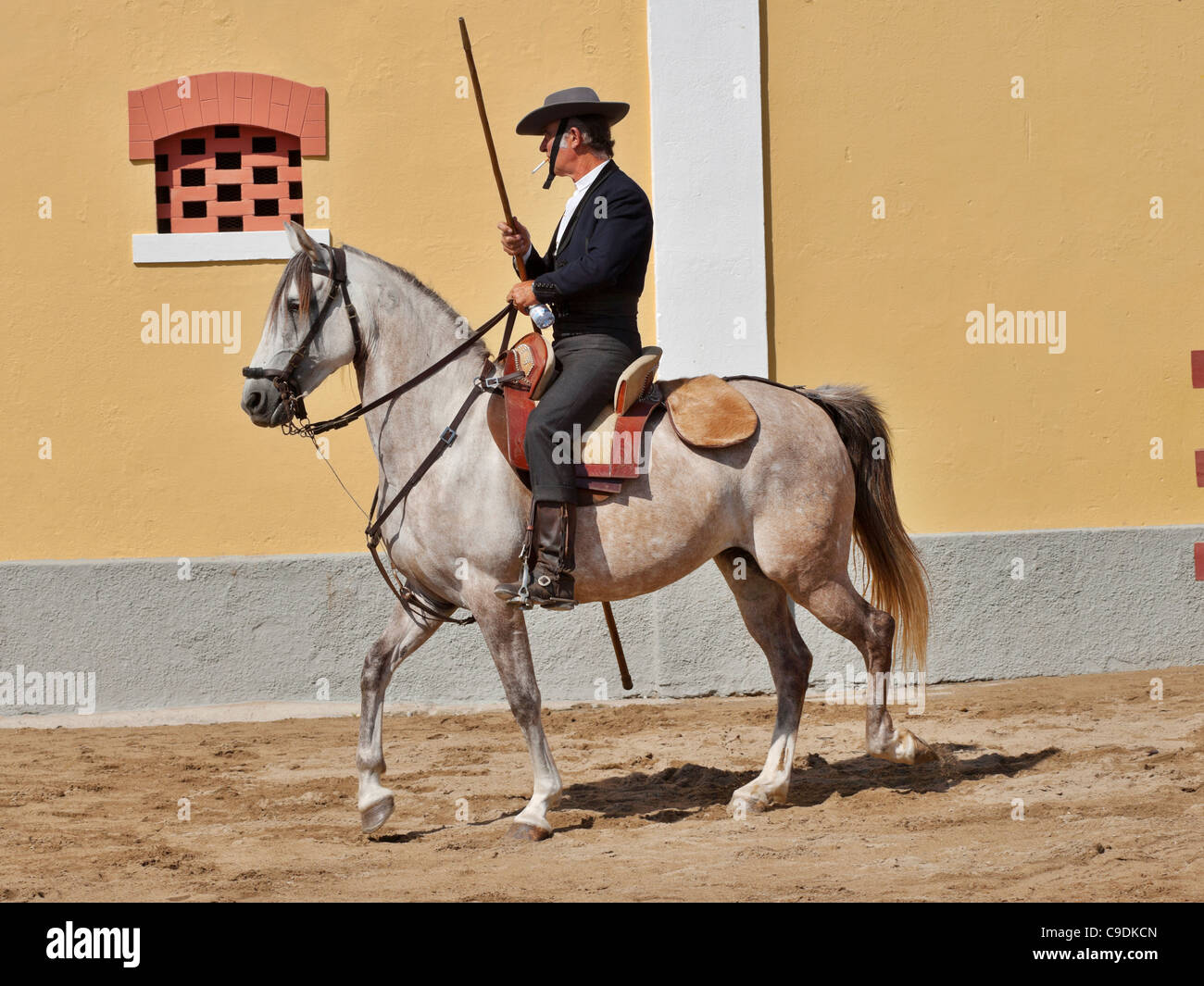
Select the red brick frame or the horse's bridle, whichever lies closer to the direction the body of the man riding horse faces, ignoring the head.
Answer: the horse's bridle

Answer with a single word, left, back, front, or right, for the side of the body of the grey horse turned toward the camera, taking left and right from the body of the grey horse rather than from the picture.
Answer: left

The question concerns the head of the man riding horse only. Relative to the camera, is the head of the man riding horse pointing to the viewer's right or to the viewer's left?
to the viewer's left

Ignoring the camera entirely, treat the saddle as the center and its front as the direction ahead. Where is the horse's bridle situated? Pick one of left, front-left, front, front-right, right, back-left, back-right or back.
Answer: front

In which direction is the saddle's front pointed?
to the viewer's left

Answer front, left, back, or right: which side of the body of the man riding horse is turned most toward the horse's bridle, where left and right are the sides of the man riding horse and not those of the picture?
front

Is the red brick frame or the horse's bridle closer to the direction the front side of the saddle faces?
the horse's bridle

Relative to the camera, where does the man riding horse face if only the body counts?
to the viewer's left
